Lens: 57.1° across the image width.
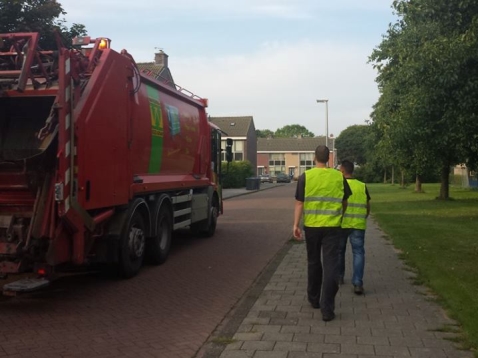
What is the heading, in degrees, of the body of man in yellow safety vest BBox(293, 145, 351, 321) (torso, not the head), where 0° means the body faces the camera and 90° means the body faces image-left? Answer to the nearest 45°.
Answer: approximately 180°

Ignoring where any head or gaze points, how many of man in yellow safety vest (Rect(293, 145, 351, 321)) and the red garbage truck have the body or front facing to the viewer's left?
0

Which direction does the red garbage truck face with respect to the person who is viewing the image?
facing away from the viewer and to the right of the viewer

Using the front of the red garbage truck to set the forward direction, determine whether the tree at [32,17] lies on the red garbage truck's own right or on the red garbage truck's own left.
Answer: on the red garbage truck's own left

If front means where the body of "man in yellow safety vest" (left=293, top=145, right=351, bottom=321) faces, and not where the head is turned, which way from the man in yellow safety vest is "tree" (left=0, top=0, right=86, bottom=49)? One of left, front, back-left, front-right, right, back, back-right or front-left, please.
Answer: front-left

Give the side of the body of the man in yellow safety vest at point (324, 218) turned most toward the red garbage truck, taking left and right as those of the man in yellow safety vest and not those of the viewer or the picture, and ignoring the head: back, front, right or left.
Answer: left

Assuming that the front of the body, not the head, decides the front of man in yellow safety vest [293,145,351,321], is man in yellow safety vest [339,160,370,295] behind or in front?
in front

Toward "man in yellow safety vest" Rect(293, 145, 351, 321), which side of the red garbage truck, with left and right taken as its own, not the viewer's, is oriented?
right
